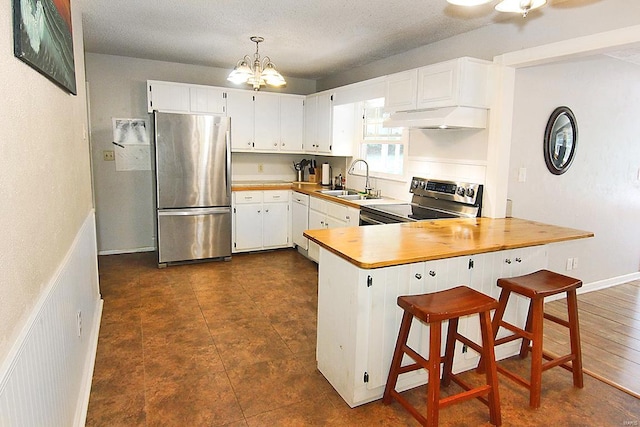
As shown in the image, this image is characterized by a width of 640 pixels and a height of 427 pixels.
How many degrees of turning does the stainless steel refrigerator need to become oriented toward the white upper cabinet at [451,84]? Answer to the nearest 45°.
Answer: approximately 45° to its left

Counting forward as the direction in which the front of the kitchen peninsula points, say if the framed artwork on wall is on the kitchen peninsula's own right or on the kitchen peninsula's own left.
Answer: on the kitchen peninsula's own right

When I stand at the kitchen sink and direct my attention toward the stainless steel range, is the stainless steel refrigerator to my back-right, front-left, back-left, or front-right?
back-right

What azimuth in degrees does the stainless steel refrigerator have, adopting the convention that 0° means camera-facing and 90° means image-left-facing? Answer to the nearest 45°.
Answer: approximately 0°

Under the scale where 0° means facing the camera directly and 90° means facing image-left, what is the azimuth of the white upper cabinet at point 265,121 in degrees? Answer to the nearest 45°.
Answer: approximately 0°

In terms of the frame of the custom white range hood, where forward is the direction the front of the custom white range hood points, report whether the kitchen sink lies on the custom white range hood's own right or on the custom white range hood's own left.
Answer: on the custom white range hood's own right

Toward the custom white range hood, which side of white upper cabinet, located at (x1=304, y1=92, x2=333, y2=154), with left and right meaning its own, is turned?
left

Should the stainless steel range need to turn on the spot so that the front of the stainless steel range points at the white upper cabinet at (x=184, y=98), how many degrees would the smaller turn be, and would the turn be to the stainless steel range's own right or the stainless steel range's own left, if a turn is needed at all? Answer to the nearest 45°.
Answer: approximately 45° to the stainless steel range's own right

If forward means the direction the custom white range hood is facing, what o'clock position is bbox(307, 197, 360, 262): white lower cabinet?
The white lower cabinet is roughly at 3 o'clock from the custom white range hood.

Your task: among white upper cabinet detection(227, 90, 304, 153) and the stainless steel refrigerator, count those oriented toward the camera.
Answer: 2
